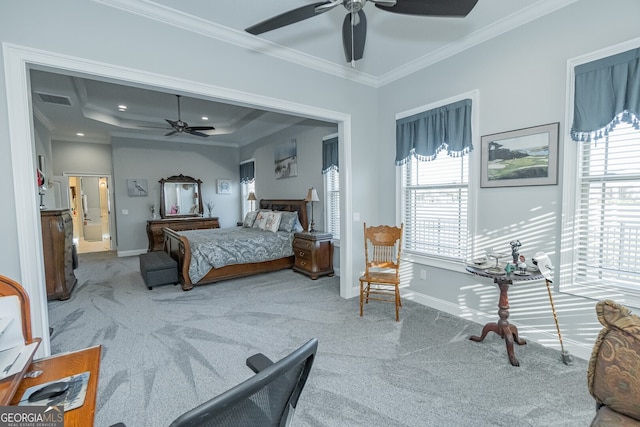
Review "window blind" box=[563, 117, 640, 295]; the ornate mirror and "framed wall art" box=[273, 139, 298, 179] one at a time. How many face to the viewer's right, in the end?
0

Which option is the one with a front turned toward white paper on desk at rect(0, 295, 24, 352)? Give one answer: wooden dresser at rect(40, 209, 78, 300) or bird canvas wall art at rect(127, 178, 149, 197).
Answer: the bird canvas wall art

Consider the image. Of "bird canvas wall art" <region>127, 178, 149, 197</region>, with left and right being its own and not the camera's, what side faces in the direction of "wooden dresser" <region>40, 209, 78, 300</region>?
front

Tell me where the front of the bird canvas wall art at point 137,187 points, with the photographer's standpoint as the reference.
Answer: facing the viewer

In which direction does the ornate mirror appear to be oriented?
toward the camera

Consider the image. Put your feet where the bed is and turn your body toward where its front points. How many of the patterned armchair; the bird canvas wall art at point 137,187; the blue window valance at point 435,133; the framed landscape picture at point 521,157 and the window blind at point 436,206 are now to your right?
1

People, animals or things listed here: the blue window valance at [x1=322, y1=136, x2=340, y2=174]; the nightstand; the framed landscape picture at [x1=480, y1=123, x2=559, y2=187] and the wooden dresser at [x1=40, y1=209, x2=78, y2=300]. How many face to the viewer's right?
1

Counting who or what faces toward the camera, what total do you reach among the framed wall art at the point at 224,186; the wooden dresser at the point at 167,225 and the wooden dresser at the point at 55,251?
2

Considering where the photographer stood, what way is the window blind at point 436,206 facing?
facing the viewer and to the left of the viewer

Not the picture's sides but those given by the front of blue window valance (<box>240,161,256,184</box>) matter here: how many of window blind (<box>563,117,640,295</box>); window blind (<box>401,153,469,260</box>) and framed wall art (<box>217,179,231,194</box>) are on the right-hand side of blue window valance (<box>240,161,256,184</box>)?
1

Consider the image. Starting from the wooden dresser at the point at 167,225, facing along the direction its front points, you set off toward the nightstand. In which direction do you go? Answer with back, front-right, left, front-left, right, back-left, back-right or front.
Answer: front-left

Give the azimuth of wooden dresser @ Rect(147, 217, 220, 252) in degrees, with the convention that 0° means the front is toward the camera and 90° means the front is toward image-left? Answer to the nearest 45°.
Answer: approximately 0°

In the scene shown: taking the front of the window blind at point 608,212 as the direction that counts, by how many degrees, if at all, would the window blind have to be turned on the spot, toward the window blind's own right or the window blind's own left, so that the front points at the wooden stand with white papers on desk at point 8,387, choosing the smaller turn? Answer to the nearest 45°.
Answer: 0° — it already faces it

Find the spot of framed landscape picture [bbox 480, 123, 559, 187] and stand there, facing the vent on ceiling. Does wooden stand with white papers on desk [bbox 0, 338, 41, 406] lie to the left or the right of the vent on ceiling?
left

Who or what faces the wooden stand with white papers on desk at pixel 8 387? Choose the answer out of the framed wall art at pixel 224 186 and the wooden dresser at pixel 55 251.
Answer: the framed wall art

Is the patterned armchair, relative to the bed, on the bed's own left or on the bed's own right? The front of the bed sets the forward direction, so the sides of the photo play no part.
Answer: on the bed's own left

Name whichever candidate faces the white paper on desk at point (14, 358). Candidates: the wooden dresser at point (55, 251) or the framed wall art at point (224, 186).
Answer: the framed wall art

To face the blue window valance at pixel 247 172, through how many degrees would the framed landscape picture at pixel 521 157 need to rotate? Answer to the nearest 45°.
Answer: approximately 45° to its right

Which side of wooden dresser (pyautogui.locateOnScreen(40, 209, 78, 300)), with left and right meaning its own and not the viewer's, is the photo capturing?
right

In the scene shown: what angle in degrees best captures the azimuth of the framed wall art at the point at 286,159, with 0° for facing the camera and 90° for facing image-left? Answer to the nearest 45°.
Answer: approximately 45°
